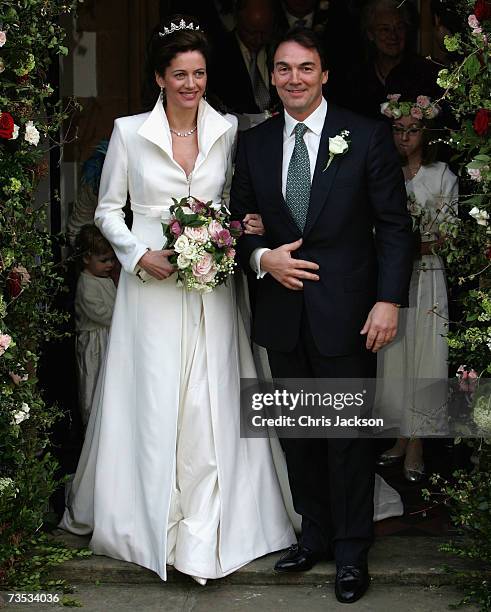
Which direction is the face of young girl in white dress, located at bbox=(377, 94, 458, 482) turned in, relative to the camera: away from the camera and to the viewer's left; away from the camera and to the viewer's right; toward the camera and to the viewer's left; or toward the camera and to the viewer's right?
toward the camera and to the viewer's left

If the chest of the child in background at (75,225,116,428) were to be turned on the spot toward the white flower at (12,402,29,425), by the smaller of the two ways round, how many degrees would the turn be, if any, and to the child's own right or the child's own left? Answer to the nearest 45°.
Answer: approximately 45° to the child's own right

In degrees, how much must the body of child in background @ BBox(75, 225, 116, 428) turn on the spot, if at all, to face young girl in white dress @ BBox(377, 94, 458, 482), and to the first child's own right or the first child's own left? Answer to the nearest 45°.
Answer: approximately 45° to the first child's own left

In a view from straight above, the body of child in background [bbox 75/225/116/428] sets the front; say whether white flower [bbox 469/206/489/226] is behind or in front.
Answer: in front

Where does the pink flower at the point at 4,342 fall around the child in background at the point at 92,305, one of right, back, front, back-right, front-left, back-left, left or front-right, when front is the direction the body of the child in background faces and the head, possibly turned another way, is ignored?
front-right

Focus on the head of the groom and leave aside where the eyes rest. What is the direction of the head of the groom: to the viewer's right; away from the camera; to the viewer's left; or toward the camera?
toward the camera

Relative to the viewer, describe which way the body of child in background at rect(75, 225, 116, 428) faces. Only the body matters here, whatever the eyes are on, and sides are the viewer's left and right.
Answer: facing the viewer and to the right of the viewer

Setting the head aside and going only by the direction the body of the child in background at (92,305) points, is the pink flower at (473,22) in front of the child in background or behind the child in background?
in front

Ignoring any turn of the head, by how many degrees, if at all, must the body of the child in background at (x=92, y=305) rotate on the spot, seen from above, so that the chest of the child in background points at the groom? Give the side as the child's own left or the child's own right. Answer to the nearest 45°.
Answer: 0° — they already face them

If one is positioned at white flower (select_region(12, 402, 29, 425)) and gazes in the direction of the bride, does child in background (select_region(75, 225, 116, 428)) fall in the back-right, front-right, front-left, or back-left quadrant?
front-left
